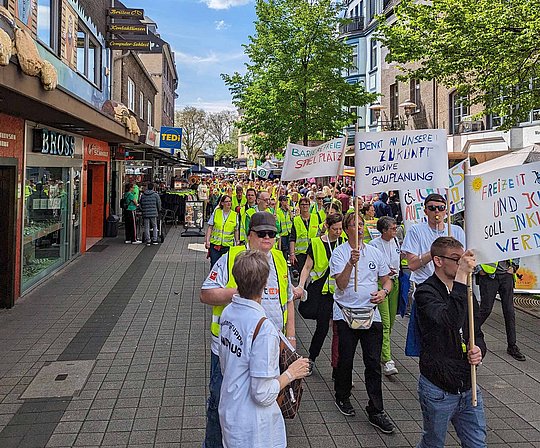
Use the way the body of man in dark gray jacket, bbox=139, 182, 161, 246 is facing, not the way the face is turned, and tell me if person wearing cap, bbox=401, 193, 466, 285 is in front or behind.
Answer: behind

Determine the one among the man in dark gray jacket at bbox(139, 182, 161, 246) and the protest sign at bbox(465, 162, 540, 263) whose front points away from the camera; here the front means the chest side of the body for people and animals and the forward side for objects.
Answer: the man in dark gray jacket

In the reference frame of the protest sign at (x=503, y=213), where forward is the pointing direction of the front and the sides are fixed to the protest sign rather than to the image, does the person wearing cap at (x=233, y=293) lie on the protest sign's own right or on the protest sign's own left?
on the protest sign's own right

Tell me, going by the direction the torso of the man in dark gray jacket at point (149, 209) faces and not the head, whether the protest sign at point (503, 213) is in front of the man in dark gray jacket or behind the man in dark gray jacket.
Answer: behind

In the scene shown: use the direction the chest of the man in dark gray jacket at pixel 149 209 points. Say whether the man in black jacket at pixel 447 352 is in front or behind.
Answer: behind

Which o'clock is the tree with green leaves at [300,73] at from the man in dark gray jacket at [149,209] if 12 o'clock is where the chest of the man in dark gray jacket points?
The tree with green leaves is roughly at 2 o'clock from the man in dark gray jacket.

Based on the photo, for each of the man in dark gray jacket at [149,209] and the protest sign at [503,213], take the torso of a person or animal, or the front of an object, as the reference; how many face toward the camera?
1

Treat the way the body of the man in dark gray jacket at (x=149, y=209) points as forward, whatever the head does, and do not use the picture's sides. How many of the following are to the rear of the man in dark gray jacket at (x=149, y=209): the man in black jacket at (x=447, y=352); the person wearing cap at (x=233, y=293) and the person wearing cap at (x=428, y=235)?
3

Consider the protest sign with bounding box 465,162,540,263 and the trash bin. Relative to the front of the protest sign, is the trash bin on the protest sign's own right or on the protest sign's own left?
on the protest sign's own right

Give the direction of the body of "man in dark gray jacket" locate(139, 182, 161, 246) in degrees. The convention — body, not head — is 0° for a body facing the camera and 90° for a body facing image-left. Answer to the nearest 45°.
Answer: approximately 180°

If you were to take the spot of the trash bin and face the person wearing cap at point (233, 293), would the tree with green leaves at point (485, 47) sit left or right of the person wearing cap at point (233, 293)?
left

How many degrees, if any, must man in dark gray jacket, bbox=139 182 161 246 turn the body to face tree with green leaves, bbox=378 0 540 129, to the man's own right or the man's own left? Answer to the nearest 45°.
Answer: approximately 135° to the man's own right

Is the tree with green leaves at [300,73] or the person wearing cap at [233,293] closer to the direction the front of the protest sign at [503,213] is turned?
the person wearing cap

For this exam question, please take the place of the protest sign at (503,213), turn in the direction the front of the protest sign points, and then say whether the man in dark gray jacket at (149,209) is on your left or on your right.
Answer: on your right

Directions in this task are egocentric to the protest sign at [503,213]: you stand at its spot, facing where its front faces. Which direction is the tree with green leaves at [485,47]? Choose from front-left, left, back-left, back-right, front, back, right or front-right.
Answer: back
